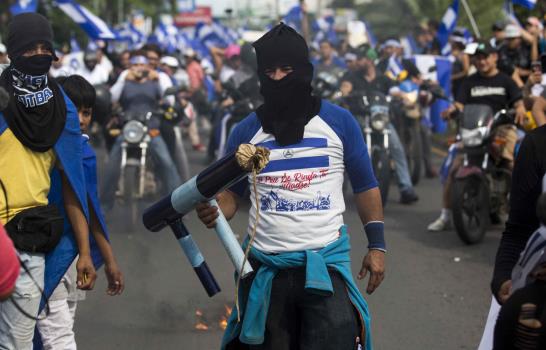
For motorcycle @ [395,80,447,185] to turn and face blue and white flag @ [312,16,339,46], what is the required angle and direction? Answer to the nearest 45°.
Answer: approximately 180°

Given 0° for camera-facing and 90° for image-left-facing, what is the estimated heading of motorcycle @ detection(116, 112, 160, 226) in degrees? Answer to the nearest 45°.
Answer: approximately 0°

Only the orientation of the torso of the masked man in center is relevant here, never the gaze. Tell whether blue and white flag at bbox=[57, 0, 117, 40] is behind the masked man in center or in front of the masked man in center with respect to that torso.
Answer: behind

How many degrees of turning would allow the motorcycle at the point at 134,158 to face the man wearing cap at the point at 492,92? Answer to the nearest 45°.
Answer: approximately 90° to its left

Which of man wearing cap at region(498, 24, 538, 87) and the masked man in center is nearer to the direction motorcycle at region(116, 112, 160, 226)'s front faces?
the masked man in center

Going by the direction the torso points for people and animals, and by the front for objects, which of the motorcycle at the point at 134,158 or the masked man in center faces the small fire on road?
the motorcycle

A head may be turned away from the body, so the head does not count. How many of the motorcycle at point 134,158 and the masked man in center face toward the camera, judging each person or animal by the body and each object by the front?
2
